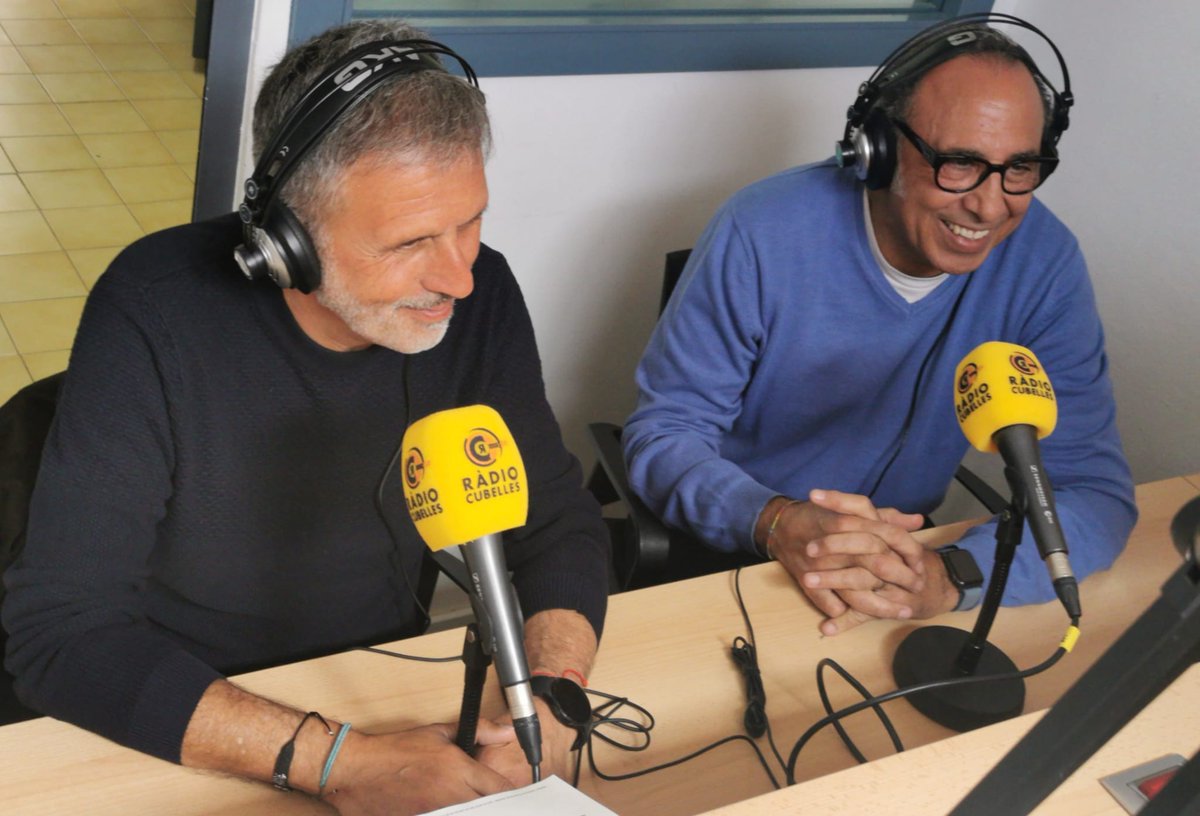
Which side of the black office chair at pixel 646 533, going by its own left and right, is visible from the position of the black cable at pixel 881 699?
front

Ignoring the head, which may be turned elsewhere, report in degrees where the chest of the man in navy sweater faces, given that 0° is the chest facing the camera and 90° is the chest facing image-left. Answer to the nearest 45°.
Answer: approximately 315°

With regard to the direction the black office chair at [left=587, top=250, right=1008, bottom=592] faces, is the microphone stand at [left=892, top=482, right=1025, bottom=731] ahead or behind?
ahead

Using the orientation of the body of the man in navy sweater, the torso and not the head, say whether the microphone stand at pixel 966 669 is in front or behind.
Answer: in front

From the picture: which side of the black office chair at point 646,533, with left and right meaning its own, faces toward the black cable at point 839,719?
front

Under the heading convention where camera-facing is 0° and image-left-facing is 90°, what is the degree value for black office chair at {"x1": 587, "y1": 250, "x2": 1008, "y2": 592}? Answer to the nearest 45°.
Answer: approximately 315°

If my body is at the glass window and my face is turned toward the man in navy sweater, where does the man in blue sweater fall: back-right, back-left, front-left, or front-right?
front-left

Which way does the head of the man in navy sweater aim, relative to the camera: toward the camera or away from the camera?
toward the camera

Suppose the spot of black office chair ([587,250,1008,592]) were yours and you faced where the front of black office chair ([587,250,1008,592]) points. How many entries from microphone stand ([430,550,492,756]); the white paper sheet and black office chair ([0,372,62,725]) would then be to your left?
0

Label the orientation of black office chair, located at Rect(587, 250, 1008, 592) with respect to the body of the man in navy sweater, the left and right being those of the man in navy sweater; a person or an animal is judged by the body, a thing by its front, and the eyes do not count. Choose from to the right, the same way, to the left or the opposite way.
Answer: the same way

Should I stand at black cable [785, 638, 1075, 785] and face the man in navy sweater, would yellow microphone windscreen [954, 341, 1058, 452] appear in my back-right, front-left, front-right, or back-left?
back-right

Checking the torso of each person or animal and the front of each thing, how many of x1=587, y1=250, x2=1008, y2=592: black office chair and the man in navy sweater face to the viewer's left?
0

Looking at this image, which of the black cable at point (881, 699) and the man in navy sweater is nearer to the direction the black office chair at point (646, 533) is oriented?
the black cable

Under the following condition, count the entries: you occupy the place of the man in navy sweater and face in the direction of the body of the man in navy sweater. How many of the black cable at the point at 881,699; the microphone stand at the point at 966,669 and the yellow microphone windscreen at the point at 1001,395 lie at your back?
0

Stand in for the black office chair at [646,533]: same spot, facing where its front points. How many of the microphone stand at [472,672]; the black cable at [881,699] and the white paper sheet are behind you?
0

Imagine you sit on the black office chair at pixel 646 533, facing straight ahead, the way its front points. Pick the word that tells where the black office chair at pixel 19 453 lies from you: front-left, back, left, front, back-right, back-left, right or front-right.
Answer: right
